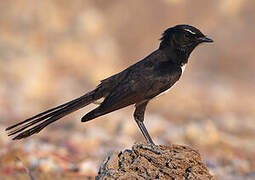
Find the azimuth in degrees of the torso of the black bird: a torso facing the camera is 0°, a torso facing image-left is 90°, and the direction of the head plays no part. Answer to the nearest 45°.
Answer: approximately 270°
